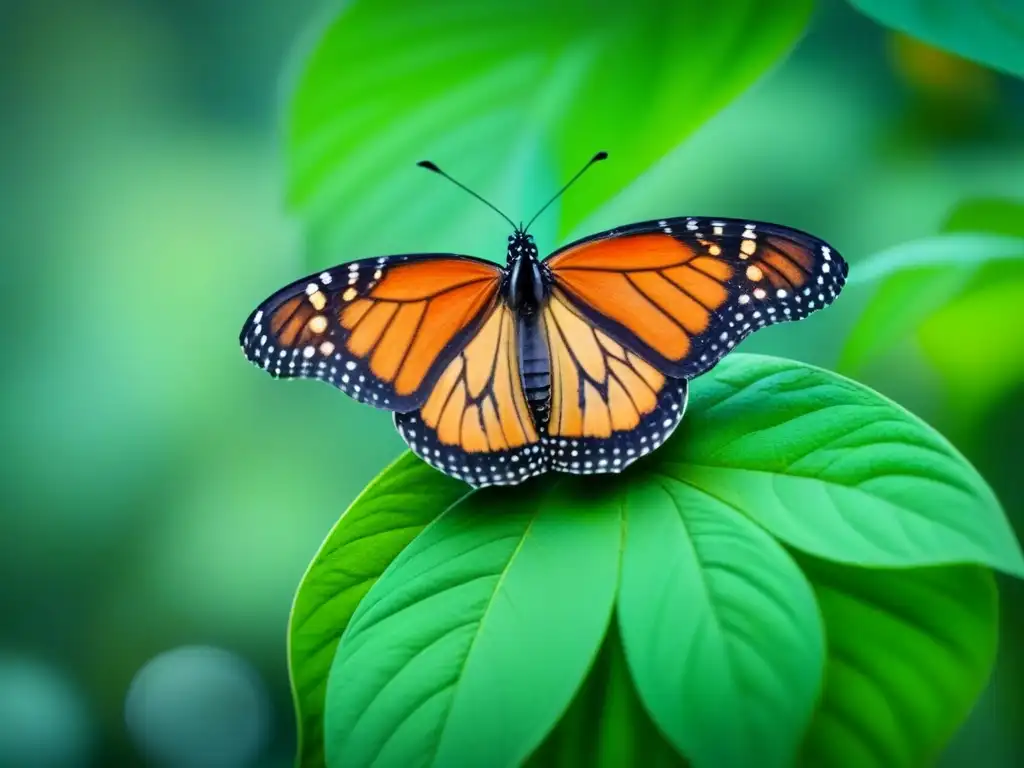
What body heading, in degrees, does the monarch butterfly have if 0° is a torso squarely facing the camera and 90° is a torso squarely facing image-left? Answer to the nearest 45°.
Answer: approximately 180°
